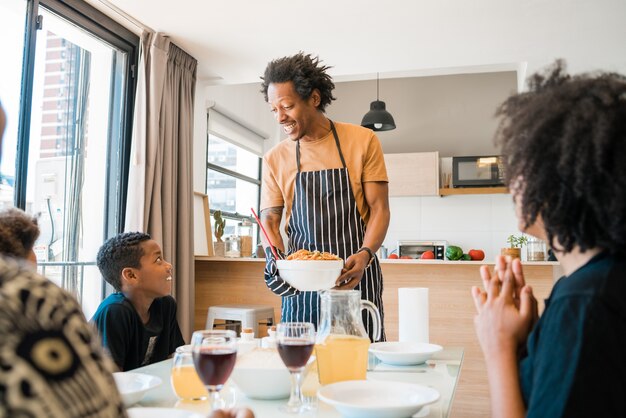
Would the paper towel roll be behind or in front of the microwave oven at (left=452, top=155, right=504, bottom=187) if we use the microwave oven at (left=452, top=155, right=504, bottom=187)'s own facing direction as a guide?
in front

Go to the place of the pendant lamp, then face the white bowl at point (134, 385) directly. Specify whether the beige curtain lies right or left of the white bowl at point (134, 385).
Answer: right

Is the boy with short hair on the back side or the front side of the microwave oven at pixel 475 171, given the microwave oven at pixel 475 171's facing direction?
on the front side

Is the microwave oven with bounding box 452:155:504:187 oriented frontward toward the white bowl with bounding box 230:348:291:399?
yes

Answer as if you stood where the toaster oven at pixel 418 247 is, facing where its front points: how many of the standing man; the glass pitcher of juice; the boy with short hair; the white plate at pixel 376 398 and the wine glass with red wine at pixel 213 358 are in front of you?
5

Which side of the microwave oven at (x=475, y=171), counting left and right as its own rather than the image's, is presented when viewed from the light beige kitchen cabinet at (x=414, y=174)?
right

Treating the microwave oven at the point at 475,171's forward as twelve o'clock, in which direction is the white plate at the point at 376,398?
The white plate is roughly at 12 o'clock from the microwave oven.

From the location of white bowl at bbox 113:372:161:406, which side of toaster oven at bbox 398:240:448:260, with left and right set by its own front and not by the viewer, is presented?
front

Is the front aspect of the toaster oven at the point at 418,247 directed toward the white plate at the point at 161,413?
yes

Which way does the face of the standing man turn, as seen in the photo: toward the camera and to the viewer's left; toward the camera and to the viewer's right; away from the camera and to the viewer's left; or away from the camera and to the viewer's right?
toward the camera and to the viewer's left

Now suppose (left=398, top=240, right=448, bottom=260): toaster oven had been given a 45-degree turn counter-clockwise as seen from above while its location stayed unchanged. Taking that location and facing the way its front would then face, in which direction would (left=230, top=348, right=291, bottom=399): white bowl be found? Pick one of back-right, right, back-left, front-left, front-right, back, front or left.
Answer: front-right

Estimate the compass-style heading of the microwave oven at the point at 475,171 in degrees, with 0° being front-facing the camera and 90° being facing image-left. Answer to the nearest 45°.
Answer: approximately 0°

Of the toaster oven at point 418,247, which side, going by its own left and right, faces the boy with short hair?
front

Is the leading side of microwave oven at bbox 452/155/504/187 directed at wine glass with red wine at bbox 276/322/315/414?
yes

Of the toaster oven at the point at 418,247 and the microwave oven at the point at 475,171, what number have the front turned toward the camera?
2

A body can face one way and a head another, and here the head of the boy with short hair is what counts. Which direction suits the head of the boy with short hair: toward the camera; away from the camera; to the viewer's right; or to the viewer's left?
to the viewer's right
